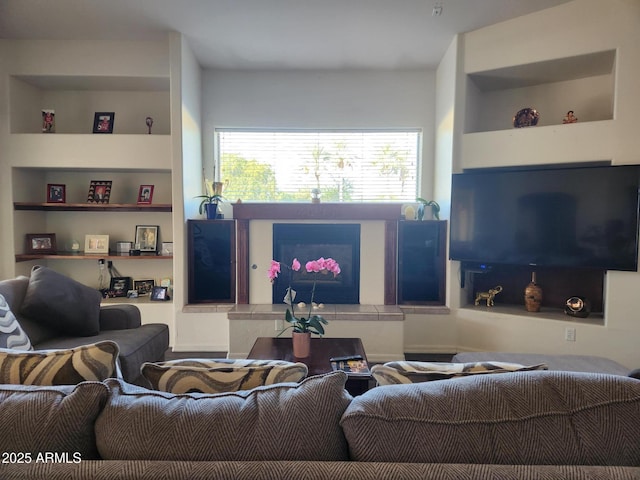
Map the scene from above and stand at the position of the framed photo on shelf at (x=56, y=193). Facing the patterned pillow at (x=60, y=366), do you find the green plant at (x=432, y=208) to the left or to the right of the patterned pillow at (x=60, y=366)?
left

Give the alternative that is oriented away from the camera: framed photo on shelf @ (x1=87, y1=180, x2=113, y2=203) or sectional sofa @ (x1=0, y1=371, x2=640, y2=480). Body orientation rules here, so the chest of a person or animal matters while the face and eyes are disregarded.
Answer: the sectional sofa

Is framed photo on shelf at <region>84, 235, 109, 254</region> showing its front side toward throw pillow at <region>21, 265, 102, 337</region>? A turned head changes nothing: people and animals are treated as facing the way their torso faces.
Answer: yes

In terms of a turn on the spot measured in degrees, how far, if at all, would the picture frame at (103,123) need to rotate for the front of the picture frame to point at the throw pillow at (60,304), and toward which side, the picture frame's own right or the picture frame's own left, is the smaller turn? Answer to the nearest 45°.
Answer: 0° — it already faces it

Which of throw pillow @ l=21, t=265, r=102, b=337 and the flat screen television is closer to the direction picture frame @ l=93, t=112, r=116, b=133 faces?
the throw pillow

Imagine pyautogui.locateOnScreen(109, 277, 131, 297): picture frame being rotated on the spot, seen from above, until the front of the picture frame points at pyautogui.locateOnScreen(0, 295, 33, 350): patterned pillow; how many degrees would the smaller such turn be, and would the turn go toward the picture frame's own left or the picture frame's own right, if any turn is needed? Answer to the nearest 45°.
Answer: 0° — it already faces it
